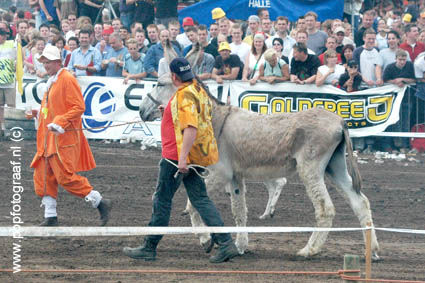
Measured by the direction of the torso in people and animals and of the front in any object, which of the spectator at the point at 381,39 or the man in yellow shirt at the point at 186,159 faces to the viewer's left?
the man in yellow shirt

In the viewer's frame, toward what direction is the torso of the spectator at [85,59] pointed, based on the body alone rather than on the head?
toward the camera

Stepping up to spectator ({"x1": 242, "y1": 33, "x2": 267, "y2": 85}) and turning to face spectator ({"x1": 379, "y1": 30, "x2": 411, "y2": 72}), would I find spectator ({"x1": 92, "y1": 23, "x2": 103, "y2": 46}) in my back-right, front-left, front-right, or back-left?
back-left

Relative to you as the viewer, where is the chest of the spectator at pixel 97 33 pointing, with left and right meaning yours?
facing the viewer

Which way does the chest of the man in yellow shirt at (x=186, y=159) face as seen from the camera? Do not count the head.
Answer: to the viewer's left

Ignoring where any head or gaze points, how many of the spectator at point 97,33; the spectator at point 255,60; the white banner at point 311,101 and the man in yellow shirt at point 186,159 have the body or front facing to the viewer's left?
1

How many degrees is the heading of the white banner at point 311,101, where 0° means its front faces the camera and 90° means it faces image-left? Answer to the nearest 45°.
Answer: approximately 0°

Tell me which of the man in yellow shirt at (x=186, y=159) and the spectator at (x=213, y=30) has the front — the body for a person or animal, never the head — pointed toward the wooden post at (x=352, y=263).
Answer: the spectator

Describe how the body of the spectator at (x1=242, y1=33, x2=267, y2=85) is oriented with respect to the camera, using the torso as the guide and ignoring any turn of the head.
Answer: toward the camera

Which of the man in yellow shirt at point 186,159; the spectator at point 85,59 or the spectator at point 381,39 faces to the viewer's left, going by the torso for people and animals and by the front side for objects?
the man in yellow shirt

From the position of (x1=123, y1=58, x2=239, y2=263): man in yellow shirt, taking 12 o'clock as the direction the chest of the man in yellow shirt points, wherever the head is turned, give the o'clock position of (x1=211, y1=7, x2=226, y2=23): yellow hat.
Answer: The yellow hat is roughly at 3 o'clock from the man in yellow shirt.

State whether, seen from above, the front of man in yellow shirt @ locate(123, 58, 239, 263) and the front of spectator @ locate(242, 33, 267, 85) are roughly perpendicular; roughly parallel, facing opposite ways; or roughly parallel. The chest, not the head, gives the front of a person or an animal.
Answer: roughly perpendicular
